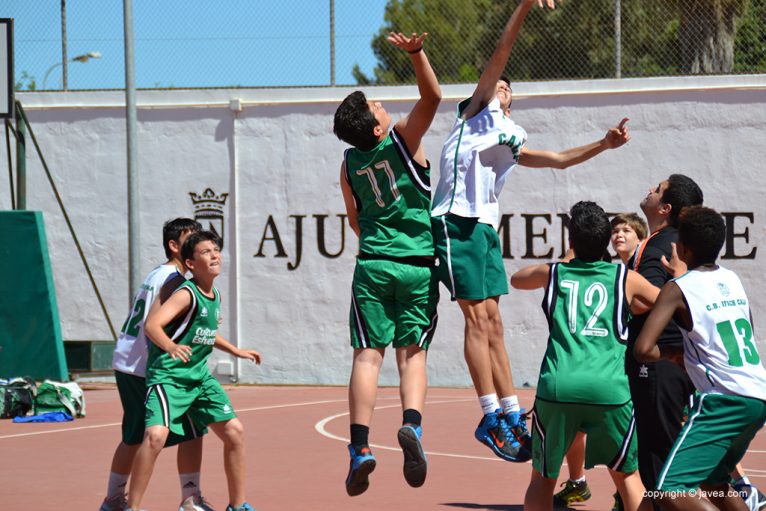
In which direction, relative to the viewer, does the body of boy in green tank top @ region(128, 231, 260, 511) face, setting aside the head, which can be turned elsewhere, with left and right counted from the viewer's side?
facing the viewer and to the right of the viewer

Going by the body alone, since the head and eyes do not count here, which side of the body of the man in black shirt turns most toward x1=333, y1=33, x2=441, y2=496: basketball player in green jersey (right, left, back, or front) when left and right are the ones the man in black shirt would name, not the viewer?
front

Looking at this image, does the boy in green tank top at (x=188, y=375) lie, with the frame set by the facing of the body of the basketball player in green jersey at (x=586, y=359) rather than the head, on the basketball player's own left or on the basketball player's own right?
on the basketball player's own left

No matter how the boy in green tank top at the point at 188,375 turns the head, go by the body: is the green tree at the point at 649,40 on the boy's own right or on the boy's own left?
on the boy's own left

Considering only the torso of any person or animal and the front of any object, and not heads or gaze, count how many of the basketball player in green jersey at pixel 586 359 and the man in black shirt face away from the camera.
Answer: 1

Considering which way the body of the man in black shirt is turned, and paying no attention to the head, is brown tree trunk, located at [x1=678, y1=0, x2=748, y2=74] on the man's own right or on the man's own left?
on the man's own right

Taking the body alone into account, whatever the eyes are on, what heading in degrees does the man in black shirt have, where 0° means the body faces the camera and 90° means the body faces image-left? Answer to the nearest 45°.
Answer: approximately 90°

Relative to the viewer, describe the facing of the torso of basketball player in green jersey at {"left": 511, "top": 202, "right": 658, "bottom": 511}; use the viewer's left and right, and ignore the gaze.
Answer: facing away from the viewer

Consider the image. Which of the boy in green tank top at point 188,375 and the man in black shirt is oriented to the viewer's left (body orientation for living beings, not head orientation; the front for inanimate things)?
the man in black shirt

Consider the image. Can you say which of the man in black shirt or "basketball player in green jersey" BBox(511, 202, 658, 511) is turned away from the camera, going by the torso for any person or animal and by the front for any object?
the basketball player in green jersey

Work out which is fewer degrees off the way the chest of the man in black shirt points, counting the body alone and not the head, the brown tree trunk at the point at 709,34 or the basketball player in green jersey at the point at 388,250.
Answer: the basketball player in green jersey

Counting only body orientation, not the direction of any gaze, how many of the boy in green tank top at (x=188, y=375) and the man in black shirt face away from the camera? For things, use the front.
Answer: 0

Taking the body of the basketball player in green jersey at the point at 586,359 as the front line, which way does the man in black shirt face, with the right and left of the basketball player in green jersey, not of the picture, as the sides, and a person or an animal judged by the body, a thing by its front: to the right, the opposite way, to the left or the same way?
to the left

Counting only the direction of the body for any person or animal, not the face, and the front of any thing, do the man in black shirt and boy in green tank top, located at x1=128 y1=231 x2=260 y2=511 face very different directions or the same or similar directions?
very different directions

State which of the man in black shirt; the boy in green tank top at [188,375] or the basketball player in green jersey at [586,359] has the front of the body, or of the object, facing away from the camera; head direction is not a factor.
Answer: the basketball player in green jersey
